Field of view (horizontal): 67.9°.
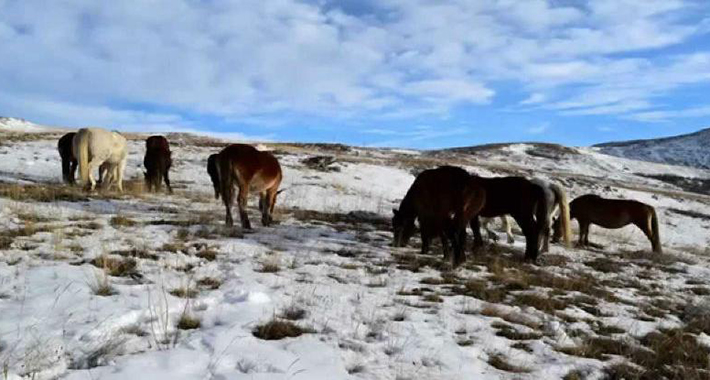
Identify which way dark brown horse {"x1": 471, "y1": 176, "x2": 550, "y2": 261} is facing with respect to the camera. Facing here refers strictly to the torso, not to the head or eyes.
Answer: to the viewer's left

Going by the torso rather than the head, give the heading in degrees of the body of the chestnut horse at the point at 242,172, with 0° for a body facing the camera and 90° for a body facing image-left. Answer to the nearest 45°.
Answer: approximately 225°

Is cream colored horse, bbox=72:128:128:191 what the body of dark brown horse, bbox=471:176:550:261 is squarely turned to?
yes

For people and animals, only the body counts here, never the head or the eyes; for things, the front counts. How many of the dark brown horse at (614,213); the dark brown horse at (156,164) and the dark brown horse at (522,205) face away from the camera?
1

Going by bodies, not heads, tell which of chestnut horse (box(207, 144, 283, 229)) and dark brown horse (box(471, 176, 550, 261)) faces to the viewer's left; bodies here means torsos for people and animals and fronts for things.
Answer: the dark brown horse

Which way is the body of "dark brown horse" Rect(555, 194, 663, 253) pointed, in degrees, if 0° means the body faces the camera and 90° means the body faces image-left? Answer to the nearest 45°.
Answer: approximately 90°

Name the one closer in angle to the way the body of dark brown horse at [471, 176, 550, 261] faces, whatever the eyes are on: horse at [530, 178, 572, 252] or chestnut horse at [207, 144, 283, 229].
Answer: the chestnut horse

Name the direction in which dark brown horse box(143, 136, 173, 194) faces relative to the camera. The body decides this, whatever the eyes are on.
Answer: away from the camera

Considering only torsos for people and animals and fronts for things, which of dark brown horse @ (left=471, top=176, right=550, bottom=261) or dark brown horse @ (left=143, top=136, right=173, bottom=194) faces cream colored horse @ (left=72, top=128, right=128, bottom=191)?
dark brown horse @ (left=471, top=176, right=550, bottom=261)
